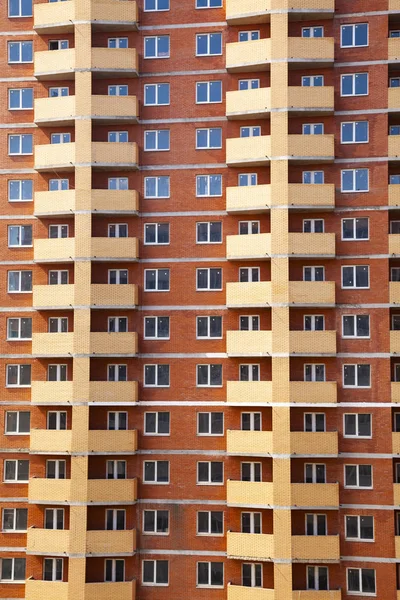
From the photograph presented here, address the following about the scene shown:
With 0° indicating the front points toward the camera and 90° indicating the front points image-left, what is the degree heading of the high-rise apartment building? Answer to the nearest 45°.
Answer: approximately 0°
